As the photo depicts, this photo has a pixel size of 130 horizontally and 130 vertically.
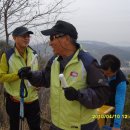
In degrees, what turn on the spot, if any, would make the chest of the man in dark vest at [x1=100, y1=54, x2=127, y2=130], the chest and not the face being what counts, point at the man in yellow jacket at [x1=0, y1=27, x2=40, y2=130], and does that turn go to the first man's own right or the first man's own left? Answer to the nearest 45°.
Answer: approximately 45° to the first man's own right

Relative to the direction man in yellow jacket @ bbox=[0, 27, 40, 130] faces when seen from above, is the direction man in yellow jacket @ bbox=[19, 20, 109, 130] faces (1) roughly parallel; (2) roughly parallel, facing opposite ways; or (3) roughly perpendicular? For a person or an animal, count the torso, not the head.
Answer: roughly perpendicular

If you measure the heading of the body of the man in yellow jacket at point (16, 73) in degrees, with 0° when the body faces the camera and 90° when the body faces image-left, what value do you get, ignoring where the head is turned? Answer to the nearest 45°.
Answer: approximately 315°

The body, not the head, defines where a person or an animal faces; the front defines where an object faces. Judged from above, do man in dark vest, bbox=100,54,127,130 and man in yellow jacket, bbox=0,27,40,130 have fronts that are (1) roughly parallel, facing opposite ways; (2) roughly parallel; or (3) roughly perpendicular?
roughly perpendicular

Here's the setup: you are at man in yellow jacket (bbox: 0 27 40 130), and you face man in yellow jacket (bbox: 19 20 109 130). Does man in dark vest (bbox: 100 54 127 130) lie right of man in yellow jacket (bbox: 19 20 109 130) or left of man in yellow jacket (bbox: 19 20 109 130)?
left

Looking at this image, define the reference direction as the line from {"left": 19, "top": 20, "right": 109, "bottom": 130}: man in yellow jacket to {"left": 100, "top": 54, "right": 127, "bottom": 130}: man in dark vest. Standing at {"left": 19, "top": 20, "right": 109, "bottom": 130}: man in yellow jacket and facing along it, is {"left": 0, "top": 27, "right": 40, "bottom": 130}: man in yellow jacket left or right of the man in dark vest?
left
